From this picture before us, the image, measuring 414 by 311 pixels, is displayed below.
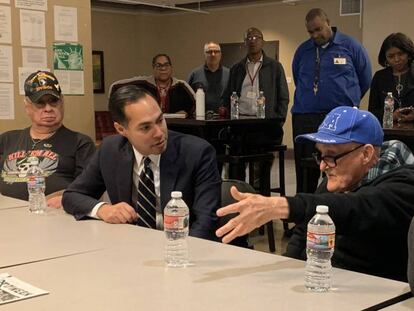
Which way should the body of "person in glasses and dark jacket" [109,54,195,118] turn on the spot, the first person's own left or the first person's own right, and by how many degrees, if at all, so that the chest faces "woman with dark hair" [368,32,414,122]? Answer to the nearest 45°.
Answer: approximately 45° to the first person's own left

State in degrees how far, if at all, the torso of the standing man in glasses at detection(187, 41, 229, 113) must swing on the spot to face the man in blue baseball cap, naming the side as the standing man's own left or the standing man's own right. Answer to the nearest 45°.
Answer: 0° — they already face them

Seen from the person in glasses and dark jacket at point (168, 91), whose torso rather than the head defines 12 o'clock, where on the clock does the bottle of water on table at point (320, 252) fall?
The bottle of water on table is roughly at 12 o'clock from the person in glasses and dark jacket.

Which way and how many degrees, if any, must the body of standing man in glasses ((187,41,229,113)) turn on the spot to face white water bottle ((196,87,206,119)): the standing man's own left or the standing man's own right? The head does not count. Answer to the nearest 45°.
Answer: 0° — they already face it

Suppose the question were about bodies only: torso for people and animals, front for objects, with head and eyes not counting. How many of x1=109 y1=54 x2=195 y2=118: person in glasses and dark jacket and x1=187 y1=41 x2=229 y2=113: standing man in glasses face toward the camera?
2

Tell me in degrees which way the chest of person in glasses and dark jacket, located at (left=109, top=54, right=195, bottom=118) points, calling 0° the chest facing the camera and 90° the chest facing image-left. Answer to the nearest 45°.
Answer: approximately 0°
